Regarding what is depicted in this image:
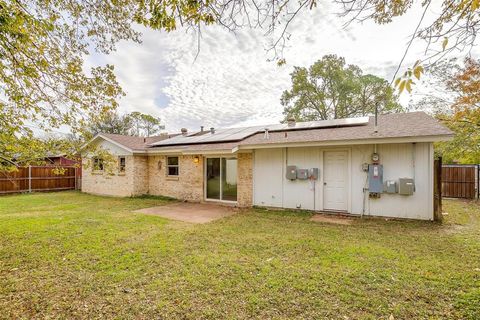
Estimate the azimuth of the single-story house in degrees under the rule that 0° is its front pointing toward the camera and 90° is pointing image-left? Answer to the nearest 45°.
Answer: approximately 225°

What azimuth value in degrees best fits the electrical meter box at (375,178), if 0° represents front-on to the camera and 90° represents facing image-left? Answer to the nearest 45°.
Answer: approximately 0°

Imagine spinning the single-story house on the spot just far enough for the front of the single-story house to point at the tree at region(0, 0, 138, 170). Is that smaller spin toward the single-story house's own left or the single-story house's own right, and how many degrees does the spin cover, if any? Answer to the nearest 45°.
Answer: approximately 180°

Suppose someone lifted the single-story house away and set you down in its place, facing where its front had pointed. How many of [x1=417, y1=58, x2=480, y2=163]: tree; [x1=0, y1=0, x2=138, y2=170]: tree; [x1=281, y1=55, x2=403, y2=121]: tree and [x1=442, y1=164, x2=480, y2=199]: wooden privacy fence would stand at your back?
1

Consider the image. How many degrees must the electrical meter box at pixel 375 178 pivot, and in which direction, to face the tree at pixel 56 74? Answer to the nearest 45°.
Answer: approximately 45° to its right

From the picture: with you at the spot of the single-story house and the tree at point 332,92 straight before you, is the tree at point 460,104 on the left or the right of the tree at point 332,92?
right

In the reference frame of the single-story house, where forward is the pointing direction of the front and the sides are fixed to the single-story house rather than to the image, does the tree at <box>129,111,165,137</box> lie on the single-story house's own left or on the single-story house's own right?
on the single-story house's own left

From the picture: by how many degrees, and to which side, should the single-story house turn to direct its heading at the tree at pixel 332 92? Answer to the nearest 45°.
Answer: approximately 45° to its left
